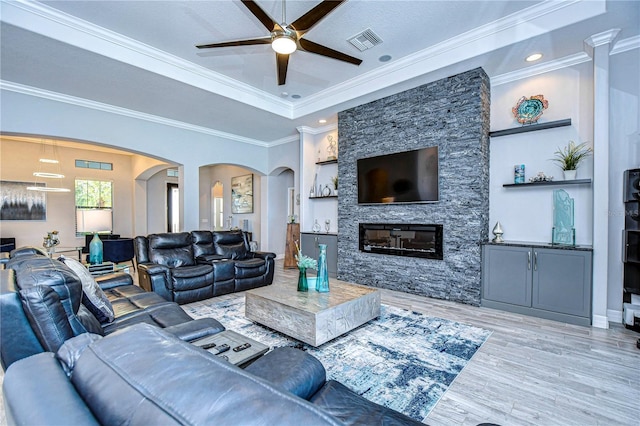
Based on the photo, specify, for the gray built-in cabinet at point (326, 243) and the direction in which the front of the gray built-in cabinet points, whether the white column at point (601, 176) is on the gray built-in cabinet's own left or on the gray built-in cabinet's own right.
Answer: on the gray built-in cabinet's own left

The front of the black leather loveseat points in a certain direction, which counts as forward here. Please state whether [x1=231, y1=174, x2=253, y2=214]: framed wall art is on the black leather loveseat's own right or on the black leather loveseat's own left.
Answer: on the black leather loveseat's own left

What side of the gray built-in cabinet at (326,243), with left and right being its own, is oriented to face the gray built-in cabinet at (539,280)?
left

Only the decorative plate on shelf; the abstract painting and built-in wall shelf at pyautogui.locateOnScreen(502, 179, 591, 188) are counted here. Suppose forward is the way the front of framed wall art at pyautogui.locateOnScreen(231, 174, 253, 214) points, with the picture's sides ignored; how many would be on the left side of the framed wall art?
2

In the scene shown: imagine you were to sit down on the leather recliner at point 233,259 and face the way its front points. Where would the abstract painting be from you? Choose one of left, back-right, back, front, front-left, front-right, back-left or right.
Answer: back
